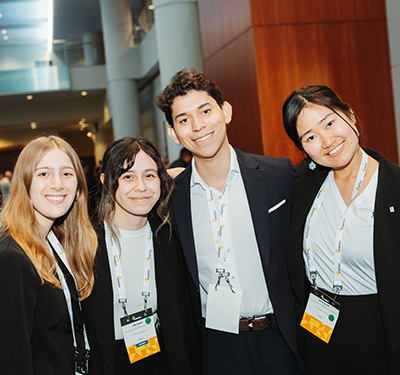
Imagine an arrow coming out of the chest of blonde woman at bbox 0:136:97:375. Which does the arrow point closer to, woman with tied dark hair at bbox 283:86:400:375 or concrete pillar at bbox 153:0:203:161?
the woman with tied dark hair

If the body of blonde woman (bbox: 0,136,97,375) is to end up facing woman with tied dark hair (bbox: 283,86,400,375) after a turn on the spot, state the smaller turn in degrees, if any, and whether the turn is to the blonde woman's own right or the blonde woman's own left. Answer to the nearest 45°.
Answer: approximately 45° to the blonde woman's own left

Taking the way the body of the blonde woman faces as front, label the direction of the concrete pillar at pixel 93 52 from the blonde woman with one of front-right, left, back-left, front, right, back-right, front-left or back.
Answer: back-left

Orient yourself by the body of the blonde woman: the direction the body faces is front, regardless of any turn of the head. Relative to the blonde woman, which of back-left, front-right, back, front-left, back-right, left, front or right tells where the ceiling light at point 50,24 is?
back-left

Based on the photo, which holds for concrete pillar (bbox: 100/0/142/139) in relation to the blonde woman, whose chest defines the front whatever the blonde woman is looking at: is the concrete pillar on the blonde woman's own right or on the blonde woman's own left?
on the blonde woman's own left

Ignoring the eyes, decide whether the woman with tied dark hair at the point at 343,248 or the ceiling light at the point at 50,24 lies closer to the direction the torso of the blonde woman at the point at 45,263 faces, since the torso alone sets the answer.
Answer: the woman with tied dark hair

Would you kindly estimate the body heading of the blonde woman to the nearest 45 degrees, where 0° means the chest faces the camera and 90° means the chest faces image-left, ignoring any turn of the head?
approximately 315°
